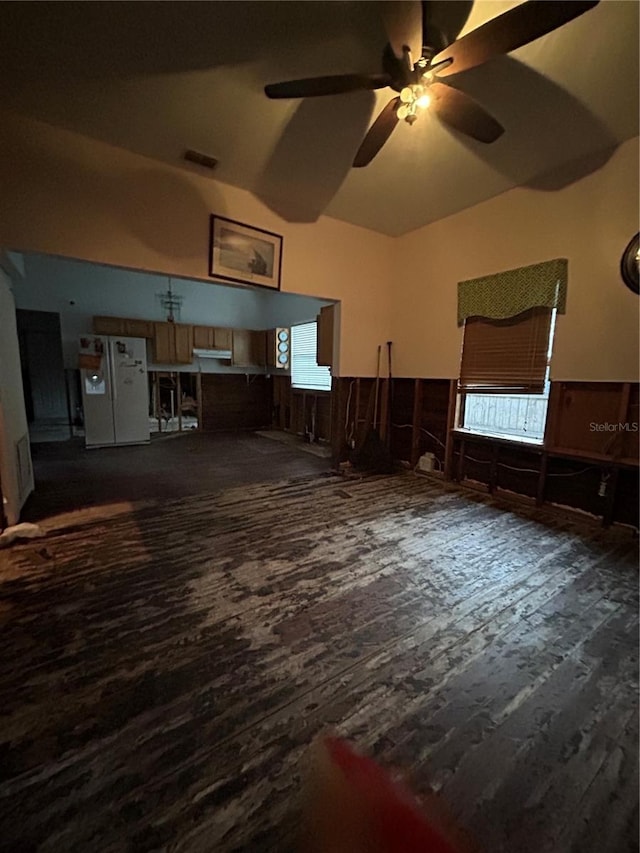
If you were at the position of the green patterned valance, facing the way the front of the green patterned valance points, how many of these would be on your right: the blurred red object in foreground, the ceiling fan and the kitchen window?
1

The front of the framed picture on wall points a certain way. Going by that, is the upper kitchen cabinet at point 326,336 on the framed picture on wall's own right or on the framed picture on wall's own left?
on the framed picture on wall's own left

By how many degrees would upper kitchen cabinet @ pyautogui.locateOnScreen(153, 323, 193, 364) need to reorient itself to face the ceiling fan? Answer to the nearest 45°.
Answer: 0° — it already faces it

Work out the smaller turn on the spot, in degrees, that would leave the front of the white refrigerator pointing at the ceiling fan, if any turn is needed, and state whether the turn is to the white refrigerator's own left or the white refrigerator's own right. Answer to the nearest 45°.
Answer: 0° — it already faces it

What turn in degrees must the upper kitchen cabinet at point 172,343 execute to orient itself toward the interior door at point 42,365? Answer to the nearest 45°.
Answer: approximately 90° to its right

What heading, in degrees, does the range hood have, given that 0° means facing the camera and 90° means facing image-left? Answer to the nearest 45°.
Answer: approximately 0°

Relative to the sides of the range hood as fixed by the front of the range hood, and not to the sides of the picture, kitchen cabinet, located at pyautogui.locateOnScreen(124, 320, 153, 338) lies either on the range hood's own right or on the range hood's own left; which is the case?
on the range hood's own right

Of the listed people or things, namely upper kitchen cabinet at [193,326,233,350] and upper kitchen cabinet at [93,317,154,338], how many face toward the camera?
2

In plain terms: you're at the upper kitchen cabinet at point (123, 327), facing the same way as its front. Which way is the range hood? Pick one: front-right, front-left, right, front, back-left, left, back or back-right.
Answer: left

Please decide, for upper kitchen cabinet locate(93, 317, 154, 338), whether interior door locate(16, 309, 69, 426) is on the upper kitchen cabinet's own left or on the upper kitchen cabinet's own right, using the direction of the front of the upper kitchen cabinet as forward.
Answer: on the upper kitchen cabinet's own right

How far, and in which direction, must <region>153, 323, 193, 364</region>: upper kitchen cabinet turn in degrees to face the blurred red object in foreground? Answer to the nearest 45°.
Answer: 0° — it already faces it

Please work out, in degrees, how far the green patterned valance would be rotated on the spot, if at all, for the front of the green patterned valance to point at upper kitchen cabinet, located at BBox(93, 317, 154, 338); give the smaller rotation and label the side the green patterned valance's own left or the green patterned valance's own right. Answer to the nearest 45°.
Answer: approximately 45° to the green patterned valance's own right

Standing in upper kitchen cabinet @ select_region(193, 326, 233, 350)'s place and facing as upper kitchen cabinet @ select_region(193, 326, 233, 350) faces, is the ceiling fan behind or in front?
in front
